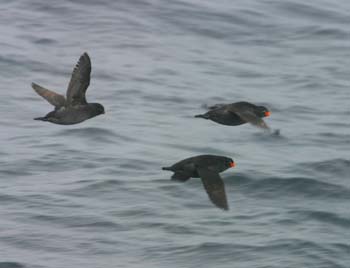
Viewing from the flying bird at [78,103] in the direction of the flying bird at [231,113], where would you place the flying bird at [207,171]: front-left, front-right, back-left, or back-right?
front-right

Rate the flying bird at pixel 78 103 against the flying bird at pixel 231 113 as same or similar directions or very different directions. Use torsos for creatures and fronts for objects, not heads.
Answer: same or similar directions

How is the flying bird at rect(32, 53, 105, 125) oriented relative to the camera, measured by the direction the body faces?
to the viewer's right

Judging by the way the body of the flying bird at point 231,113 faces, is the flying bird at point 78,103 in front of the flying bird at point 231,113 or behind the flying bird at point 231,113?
behind

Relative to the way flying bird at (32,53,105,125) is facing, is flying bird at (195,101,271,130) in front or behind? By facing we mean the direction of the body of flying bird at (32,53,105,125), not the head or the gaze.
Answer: in front

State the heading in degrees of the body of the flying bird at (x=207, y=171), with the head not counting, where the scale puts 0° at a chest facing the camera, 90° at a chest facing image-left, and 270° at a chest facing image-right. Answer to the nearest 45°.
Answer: approximately 270°

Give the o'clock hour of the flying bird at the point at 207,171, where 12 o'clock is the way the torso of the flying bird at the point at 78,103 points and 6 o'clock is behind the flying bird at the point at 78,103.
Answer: the flying bird at the point at 207,171 is roughly at 1 o'clock from the flying bird at the point at 78,103.

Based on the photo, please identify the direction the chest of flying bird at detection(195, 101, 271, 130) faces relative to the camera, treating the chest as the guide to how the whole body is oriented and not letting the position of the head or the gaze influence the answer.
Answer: to the viewer's right
